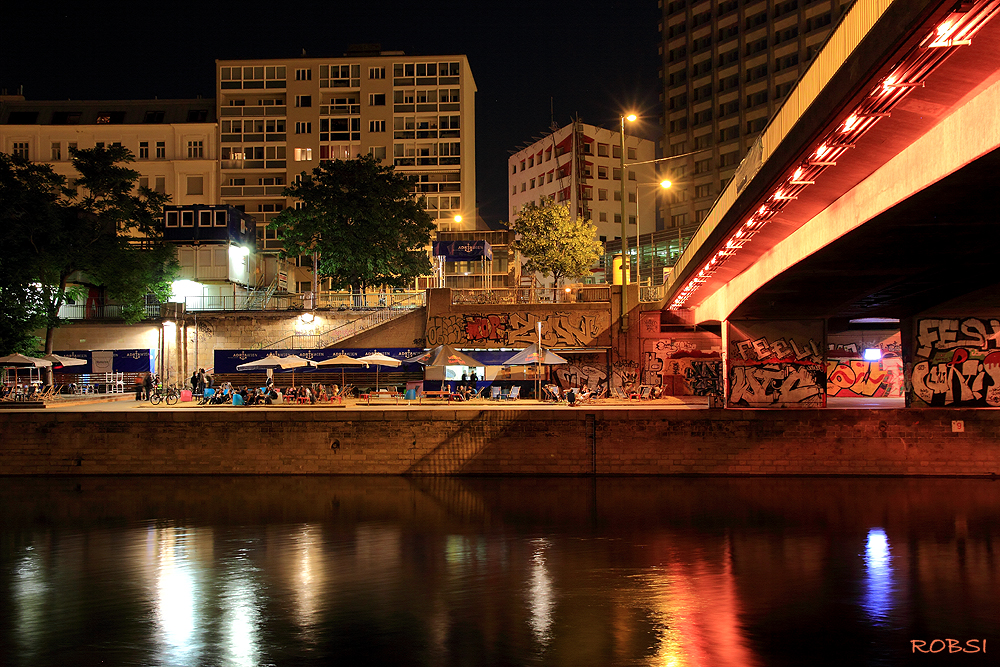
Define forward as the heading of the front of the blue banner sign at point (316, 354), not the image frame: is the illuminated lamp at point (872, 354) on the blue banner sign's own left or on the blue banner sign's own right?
on the blue banner sign's own left

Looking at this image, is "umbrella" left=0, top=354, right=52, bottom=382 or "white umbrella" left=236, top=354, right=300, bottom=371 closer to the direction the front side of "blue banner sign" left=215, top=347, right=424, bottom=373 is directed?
the white umbrella

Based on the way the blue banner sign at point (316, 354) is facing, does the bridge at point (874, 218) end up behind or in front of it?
in front

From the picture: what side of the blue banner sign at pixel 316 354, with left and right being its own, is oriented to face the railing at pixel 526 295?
left

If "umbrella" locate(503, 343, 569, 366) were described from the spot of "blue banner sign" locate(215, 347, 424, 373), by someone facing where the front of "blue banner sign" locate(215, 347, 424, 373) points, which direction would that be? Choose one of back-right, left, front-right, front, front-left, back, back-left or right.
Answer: front-left

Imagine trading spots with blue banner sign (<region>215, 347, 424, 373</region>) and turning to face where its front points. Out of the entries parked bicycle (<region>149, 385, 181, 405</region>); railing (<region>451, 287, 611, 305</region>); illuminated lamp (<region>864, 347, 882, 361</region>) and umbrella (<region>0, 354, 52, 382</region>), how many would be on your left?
2

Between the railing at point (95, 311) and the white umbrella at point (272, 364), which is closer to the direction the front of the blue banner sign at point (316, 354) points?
the white umbrella

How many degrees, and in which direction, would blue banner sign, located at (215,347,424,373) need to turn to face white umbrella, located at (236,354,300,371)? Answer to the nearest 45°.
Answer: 0° — it already faces it

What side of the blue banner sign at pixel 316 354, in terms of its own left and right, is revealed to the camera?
front

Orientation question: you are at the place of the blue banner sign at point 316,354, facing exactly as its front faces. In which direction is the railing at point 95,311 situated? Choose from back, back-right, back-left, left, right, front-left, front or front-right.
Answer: back-right

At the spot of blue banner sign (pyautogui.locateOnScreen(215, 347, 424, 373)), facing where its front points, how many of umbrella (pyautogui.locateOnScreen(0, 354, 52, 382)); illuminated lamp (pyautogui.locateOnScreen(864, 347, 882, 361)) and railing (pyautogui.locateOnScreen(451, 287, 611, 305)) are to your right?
1

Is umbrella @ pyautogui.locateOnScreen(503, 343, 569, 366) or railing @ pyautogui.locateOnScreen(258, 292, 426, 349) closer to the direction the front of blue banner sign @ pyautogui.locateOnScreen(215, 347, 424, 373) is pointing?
the umbrella

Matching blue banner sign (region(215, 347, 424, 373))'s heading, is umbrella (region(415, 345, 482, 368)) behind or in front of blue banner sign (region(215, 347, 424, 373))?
in front

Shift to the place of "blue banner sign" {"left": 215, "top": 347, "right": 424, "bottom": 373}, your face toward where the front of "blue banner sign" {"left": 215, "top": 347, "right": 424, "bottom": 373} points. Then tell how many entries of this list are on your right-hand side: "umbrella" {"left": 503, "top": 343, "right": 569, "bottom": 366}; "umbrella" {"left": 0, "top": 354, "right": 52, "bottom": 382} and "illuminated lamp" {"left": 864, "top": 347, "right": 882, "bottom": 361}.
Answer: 1

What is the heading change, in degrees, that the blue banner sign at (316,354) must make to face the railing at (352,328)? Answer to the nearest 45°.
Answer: approximately 180°
